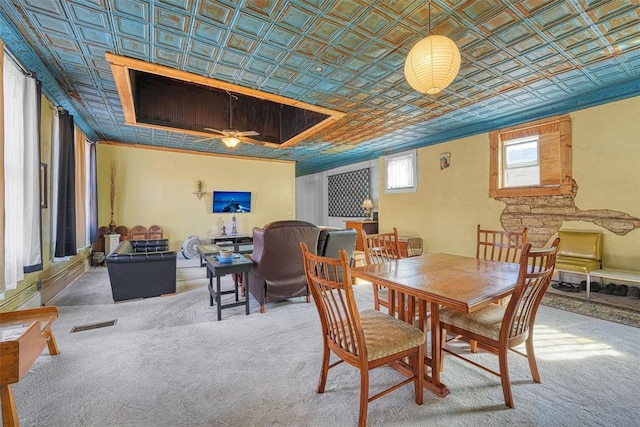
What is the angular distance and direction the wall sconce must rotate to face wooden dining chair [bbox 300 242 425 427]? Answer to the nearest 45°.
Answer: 0° — it already faces it

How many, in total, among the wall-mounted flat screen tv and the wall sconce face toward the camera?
2

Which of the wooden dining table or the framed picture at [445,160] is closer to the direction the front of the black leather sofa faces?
the framed picture
